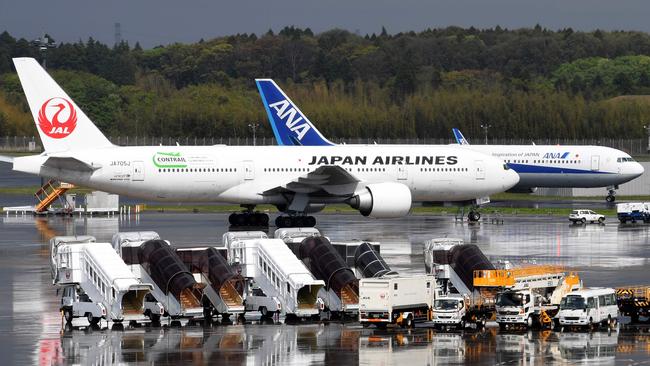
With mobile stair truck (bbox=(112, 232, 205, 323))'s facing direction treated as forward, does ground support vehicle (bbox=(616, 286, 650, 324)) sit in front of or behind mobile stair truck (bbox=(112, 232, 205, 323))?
behind

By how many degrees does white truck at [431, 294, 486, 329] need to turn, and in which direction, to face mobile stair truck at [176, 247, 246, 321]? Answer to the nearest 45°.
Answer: approximately 45° to its right
